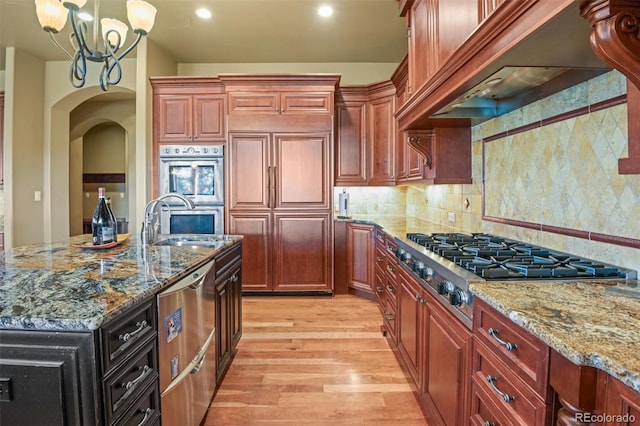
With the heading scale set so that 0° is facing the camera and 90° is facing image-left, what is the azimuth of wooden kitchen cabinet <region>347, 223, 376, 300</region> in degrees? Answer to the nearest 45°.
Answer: approximately 45°

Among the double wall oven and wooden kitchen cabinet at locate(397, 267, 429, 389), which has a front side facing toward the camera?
the double wall oven

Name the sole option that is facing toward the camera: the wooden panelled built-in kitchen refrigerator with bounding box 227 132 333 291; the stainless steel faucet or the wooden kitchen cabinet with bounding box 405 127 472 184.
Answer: the wooden panelled built-in kitchen refrigerator with bounding box 227 132 333 291

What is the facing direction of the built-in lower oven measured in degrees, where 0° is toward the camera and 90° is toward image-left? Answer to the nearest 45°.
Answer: approximately 0°

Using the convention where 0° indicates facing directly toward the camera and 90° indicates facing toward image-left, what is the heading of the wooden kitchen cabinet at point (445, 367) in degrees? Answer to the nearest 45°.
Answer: approximately 45°

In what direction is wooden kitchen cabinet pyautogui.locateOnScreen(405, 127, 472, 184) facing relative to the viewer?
to the viewer's left

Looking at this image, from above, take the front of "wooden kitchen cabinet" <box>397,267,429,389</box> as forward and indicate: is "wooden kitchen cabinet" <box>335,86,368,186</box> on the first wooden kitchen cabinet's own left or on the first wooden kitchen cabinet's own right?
on the first wooden kitchen cabinet's own right

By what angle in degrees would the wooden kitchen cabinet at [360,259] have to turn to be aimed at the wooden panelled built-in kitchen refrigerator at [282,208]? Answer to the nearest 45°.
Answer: approximately 45° to its right

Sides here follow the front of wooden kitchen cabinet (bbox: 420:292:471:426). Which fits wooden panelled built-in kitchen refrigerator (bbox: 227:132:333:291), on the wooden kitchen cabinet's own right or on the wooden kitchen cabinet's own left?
on the wooden kitchen cabinet's own right

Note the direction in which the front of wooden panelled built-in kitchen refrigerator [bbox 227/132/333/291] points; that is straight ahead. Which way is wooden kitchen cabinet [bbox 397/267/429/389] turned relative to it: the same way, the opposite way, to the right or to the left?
to the right

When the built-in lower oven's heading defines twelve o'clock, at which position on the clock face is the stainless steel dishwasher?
The stainless steel dishwasher is roughly at 12 o'clock from the built-in lower oven.
